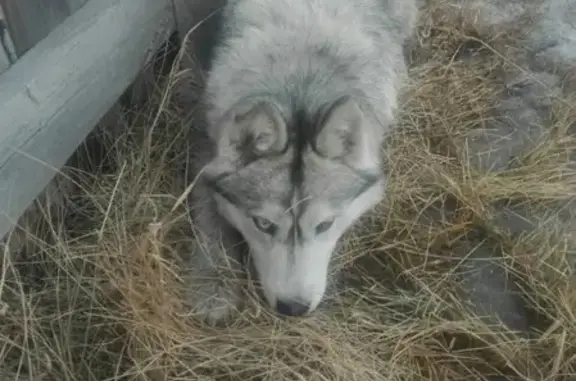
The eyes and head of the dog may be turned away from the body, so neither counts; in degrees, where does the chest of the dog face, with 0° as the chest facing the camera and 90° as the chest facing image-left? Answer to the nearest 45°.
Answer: approximately 0°

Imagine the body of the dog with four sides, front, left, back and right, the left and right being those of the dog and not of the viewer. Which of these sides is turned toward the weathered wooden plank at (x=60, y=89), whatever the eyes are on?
right
